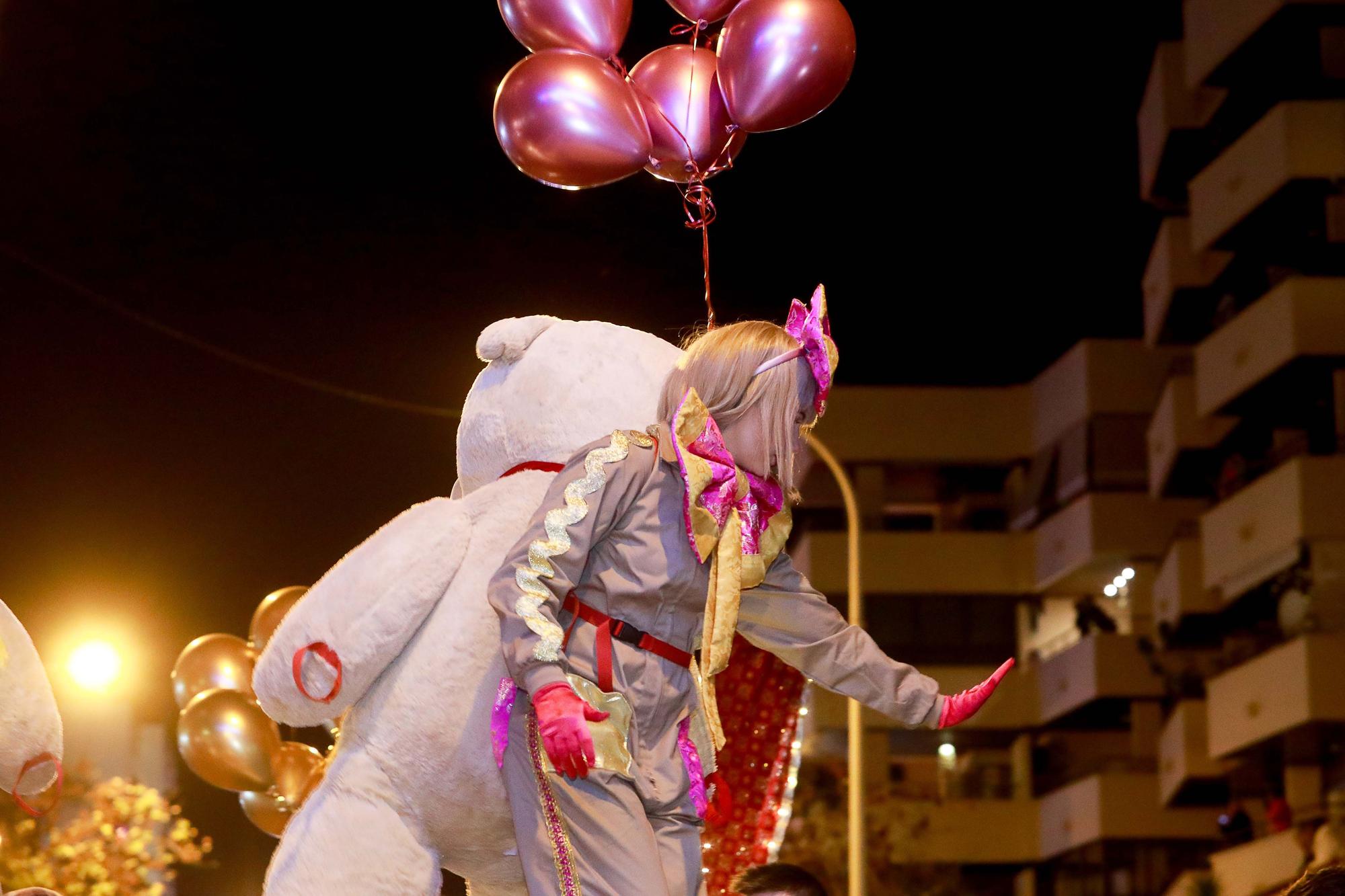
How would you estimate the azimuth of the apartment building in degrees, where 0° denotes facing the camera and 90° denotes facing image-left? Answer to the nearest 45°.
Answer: approximately 45°
